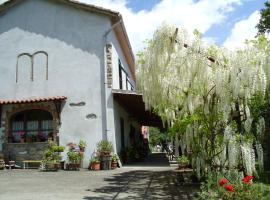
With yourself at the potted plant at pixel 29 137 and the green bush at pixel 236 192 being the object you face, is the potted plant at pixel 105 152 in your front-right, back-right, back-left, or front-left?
front-left

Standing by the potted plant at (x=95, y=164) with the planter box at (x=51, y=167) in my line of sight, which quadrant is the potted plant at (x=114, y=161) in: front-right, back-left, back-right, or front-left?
back-right
